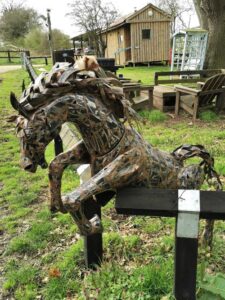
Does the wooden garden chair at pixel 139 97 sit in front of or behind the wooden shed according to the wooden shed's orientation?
in front

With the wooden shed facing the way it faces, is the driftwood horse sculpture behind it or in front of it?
in front

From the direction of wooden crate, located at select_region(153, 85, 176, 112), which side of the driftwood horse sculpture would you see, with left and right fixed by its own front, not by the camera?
right

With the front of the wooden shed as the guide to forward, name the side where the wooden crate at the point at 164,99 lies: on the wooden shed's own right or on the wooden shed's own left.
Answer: on the wooden shed's own left

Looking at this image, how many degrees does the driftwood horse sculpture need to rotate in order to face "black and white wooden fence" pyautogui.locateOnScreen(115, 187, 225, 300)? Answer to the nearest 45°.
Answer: approximately 135° to its left

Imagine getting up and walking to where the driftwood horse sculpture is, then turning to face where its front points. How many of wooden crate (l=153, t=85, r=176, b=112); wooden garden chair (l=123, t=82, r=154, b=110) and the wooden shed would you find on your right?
3

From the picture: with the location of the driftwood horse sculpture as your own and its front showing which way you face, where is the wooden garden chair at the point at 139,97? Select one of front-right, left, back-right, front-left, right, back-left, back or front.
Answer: right

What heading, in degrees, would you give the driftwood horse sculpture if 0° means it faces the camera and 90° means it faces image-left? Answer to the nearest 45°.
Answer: approximately 90°

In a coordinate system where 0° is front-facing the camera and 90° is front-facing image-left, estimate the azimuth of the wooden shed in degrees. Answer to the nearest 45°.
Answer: approximately 45°

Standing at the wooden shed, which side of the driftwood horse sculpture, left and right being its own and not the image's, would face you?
right

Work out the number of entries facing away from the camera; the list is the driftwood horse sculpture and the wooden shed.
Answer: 0
